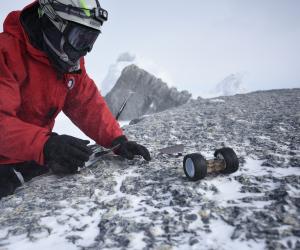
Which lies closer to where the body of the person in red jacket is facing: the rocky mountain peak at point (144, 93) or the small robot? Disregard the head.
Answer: the small robot

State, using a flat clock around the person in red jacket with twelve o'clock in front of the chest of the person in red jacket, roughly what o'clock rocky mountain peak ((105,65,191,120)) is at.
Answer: The rocky mountain peak is roughly at 8 o'clock from the person in red jacket.

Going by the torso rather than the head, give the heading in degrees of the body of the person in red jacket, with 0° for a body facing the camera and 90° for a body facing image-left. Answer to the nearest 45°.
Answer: approximately 315°

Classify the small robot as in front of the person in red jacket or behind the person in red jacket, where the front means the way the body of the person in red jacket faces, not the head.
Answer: in front
